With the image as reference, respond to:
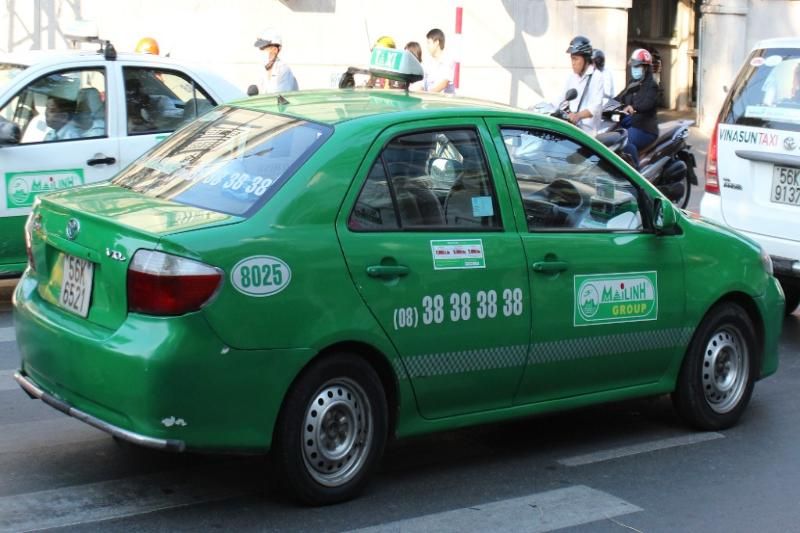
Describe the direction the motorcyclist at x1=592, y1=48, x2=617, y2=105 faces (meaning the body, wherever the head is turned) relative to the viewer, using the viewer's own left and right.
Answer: facing to the left of the viewer

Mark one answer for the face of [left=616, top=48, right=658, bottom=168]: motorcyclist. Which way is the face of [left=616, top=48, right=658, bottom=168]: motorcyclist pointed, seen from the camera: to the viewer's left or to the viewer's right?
to the viewer's left

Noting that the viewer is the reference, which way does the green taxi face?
facing away from the viewer and to the right of the viewer

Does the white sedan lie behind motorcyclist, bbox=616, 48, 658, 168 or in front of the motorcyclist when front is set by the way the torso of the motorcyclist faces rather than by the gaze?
in front

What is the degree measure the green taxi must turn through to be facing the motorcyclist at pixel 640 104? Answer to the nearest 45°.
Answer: approximately 45° to its left

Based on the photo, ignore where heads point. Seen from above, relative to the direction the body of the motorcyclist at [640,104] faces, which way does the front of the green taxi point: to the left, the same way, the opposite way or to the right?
the opposite way
